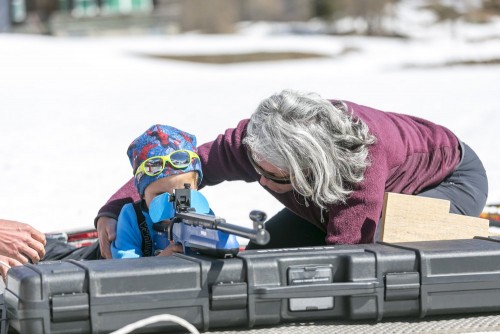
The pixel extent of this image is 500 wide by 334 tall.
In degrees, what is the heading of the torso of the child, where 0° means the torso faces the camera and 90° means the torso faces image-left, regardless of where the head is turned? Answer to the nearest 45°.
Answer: approximately 315°
